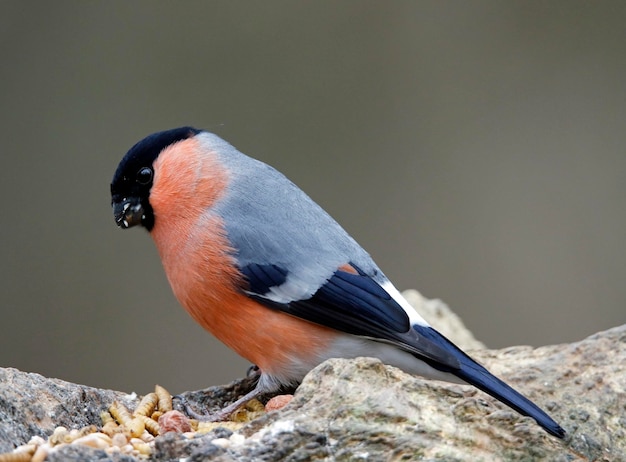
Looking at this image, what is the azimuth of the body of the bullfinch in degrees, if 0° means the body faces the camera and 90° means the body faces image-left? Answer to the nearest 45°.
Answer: approximately 90°

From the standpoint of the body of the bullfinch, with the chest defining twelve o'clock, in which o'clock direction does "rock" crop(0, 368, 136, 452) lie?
The rock is roughly at 11 o'clock from the bullfinch.

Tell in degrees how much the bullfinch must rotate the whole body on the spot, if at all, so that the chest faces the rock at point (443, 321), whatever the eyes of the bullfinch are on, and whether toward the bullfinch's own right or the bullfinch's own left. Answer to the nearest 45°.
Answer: approximately 135° to the bullfinch's own right
